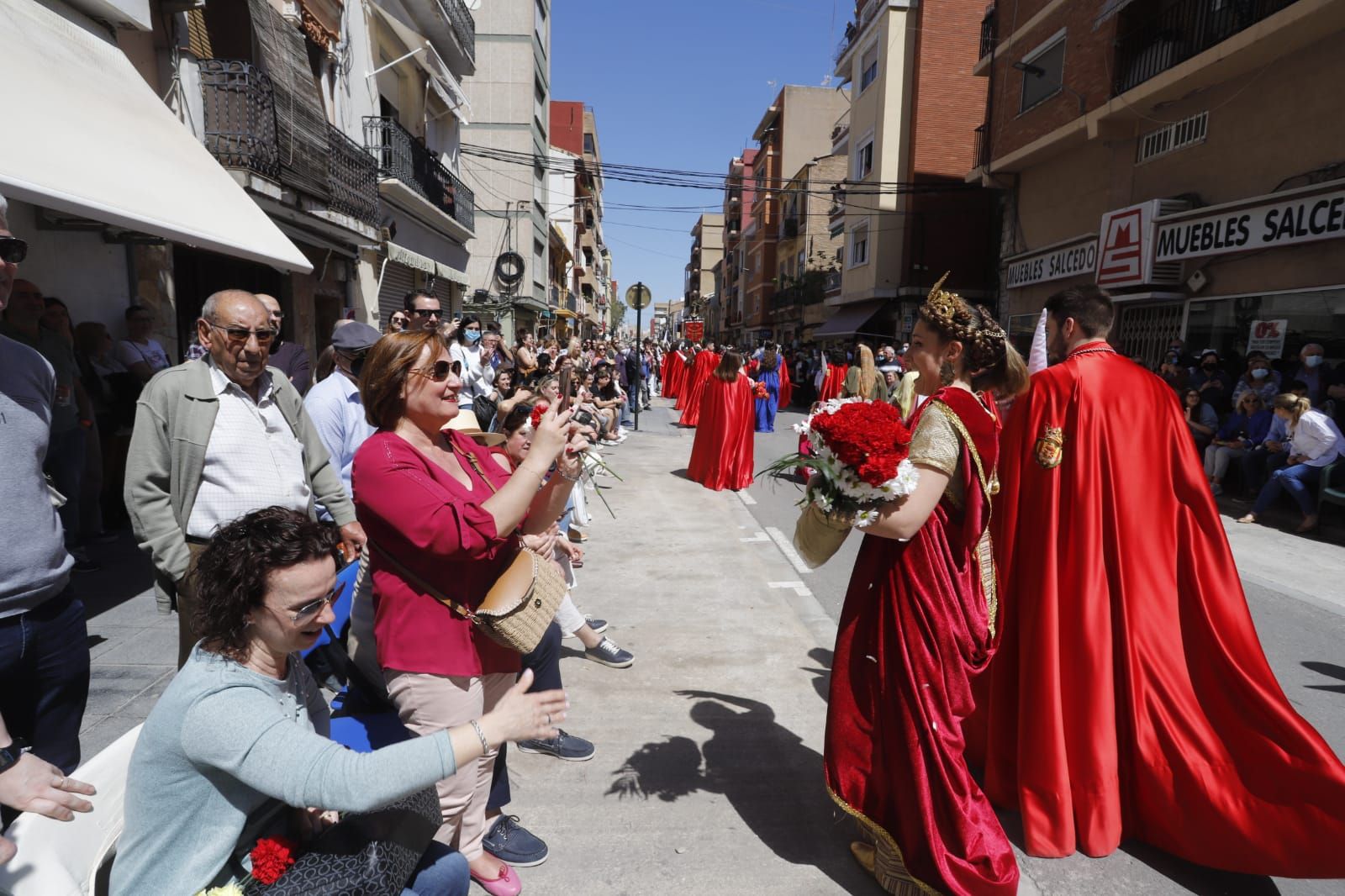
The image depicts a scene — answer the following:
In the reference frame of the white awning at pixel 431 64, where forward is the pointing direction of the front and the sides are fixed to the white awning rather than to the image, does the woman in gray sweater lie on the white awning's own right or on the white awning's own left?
on the white awning's own right

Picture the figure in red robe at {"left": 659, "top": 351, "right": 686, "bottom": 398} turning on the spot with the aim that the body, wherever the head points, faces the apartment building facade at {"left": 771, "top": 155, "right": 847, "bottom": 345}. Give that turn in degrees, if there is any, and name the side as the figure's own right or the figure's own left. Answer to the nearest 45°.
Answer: approximately 45° to the figure's own right

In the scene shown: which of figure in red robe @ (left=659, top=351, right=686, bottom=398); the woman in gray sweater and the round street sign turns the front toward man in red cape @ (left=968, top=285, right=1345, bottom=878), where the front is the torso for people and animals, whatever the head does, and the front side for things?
the woman in gray sweater

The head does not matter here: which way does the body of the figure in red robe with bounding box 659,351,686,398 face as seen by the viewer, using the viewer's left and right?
facing away from the viewer

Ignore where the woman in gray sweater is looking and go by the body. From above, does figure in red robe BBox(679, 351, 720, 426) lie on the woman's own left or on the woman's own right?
on the woman's own left

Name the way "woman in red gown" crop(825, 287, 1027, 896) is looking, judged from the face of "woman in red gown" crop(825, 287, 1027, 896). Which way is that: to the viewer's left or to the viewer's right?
to the viewer's left

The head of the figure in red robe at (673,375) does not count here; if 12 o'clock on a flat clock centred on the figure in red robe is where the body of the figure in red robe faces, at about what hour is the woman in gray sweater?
The woman in gray sweater is roughly at 6 o'clock from the figure in red robe.

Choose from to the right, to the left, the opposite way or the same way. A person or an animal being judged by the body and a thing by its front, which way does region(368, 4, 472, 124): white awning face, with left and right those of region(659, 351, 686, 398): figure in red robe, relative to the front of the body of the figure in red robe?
to the right
